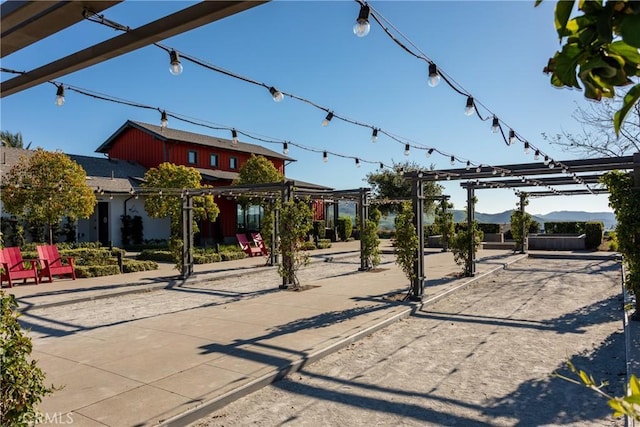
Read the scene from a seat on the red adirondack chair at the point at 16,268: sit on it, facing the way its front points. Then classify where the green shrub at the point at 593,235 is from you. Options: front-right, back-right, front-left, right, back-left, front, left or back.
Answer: front-left

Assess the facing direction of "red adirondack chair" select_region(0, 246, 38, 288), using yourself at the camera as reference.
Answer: facing the viewer and to the right of the viewer

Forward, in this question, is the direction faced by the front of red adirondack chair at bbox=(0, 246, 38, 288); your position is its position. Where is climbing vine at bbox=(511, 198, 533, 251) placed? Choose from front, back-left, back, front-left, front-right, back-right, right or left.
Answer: front-left

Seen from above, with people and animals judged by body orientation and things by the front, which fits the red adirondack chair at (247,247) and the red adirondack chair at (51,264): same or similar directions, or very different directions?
same or similar directions

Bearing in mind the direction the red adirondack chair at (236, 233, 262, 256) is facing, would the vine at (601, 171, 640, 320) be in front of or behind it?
in front

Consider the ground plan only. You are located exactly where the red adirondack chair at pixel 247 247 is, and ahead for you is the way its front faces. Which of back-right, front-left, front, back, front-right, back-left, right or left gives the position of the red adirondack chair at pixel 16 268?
right

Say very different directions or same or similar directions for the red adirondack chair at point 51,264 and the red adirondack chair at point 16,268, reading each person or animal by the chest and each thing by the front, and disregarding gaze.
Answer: same or similar directions

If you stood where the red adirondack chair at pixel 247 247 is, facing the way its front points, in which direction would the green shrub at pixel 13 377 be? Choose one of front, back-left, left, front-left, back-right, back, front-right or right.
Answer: front-right
